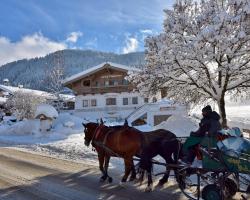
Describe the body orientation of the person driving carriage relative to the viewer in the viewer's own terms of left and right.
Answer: facing to the left of the viewer

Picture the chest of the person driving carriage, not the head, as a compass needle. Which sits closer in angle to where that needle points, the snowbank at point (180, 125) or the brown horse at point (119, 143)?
the brown horse

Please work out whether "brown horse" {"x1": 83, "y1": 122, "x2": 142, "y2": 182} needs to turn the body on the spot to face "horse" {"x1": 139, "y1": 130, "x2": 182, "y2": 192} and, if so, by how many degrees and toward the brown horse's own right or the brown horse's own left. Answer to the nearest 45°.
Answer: approximately 135° to the brown horse's own left

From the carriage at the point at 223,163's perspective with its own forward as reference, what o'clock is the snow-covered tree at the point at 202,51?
The snow-covered tree is roughly at 3 o'clock from the carriage.

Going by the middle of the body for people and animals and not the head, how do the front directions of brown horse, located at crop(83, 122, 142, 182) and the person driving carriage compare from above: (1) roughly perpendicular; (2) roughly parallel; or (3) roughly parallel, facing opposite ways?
roughly parallel

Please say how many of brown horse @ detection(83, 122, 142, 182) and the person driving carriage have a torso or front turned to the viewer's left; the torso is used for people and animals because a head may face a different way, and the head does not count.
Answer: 2

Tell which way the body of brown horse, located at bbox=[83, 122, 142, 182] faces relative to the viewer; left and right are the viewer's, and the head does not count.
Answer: facing to the left of the viewer

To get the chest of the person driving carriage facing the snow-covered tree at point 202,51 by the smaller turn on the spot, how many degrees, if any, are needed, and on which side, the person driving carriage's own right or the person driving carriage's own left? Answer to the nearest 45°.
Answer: approximately 90° to the person driving carriage's own right

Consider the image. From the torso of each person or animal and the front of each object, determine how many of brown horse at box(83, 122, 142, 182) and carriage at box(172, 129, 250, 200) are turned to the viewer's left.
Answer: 2

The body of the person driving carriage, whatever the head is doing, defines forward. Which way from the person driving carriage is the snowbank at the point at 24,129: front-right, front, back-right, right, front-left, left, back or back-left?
front-right

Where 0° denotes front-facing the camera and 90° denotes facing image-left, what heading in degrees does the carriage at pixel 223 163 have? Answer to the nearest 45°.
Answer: approximately 90°

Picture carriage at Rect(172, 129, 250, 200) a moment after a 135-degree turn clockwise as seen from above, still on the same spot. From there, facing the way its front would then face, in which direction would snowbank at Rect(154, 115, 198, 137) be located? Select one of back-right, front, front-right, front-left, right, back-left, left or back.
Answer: front-left
